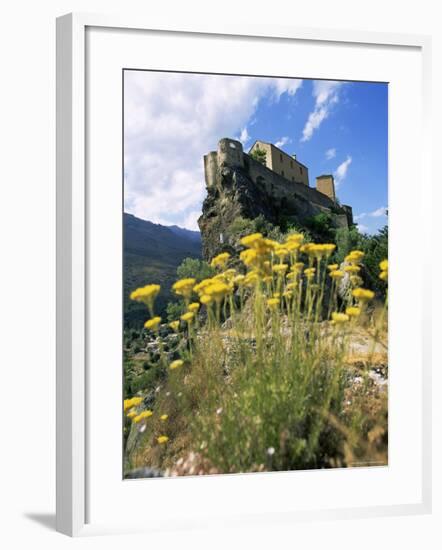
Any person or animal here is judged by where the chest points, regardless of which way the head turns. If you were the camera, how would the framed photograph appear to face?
facing the viewer and to the right of the viewer
